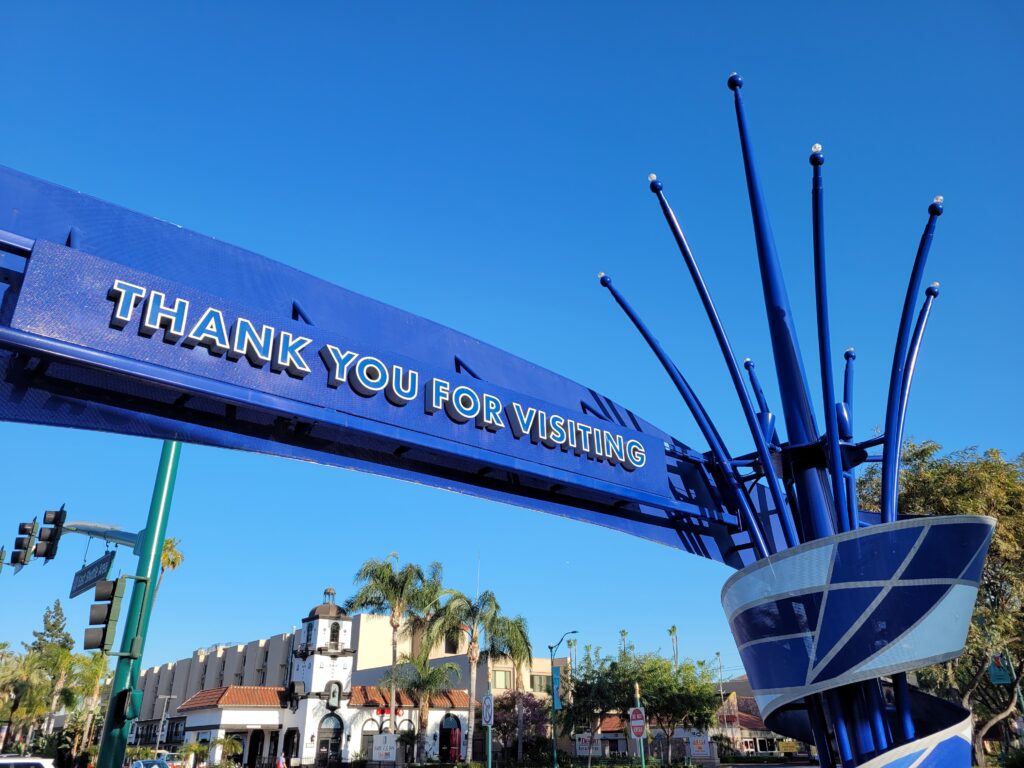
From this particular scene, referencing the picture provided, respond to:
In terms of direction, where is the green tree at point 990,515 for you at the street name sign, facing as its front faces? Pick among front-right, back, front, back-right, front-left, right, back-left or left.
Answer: back-left

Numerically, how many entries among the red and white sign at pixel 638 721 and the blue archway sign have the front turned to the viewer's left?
0

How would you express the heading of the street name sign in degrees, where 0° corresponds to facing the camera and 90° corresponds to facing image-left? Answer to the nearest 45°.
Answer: approximately 45°

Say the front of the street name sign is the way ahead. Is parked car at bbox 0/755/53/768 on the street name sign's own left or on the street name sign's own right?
on the street name sign's own right

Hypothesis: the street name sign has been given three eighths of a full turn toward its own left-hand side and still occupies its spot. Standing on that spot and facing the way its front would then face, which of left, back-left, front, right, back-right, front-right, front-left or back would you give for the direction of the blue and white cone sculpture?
front-right

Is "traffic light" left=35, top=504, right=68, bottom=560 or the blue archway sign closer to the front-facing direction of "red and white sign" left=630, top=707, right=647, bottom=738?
the blue archway sign

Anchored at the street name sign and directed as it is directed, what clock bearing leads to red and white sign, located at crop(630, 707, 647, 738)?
The red and white sign is roughly at 7 o'clock from the street name sign.

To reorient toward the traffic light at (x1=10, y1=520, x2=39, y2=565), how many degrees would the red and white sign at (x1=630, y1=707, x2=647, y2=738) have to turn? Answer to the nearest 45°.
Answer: approximately 45° to its right

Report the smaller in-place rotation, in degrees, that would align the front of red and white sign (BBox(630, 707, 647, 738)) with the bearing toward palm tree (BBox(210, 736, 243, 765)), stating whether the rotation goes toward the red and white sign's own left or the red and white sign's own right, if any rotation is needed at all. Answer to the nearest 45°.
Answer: approximately 135° to the red and white sign's own right

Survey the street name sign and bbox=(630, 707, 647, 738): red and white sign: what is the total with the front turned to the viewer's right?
0
